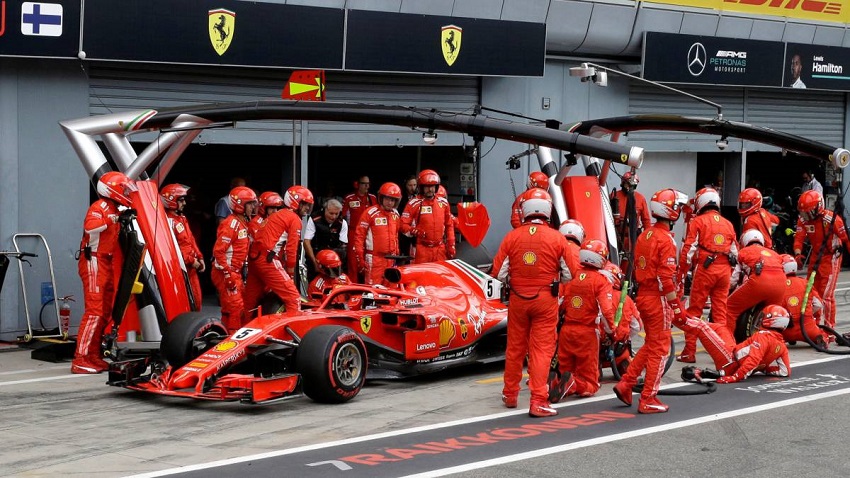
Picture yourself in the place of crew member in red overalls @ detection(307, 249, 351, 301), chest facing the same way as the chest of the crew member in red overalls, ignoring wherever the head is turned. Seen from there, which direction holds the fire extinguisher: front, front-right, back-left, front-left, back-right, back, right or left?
back-right

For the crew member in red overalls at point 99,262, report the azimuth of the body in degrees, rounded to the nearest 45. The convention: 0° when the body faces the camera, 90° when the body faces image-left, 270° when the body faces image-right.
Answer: approximately 270°

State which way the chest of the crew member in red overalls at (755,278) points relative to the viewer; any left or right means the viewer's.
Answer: facing away from the viewer and to the left of the viewer

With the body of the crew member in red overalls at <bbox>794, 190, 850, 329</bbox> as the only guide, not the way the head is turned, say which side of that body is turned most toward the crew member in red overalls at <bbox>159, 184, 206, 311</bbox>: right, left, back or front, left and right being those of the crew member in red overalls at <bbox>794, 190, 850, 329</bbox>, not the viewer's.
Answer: front

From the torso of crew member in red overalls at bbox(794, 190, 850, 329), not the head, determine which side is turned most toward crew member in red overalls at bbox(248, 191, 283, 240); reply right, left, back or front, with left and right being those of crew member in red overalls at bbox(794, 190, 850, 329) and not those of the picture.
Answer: front

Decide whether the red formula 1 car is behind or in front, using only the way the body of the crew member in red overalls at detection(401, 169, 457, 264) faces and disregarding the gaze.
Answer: in front

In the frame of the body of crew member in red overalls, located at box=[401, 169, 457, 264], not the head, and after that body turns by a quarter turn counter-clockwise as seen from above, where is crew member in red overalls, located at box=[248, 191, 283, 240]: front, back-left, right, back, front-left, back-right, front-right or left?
back-right

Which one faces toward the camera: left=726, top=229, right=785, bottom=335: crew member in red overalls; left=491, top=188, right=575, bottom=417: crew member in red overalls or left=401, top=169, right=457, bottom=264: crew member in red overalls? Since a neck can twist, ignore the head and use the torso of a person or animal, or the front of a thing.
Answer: left=401, top=169, right=457, bottom=264: crew member in red overalls

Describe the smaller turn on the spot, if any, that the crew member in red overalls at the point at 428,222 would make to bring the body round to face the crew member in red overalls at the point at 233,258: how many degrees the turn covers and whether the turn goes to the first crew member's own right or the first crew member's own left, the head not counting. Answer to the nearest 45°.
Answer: approximately 45° to the first crew member's own right

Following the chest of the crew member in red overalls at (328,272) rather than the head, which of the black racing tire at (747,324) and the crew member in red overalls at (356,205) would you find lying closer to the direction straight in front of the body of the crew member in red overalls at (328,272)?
the black racing tire

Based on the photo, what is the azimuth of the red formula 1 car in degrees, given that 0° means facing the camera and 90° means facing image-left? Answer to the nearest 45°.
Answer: approximately 45°

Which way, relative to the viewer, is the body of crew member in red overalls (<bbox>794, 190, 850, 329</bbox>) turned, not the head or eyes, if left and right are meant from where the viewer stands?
facing the viewer and to the left of the viewer

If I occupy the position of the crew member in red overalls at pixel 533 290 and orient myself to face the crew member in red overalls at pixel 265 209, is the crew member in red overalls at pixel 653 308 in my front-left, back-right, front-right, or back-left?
back-right

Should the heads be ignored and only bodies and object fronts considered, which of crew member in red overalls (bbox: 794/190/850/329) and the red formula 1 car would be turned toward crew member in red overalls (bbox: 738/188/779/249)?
crew member in red overalls (bbox: 794/190/850/329)

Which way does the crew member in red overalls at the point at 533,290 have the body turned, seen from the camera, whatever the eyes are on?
away from the camera
